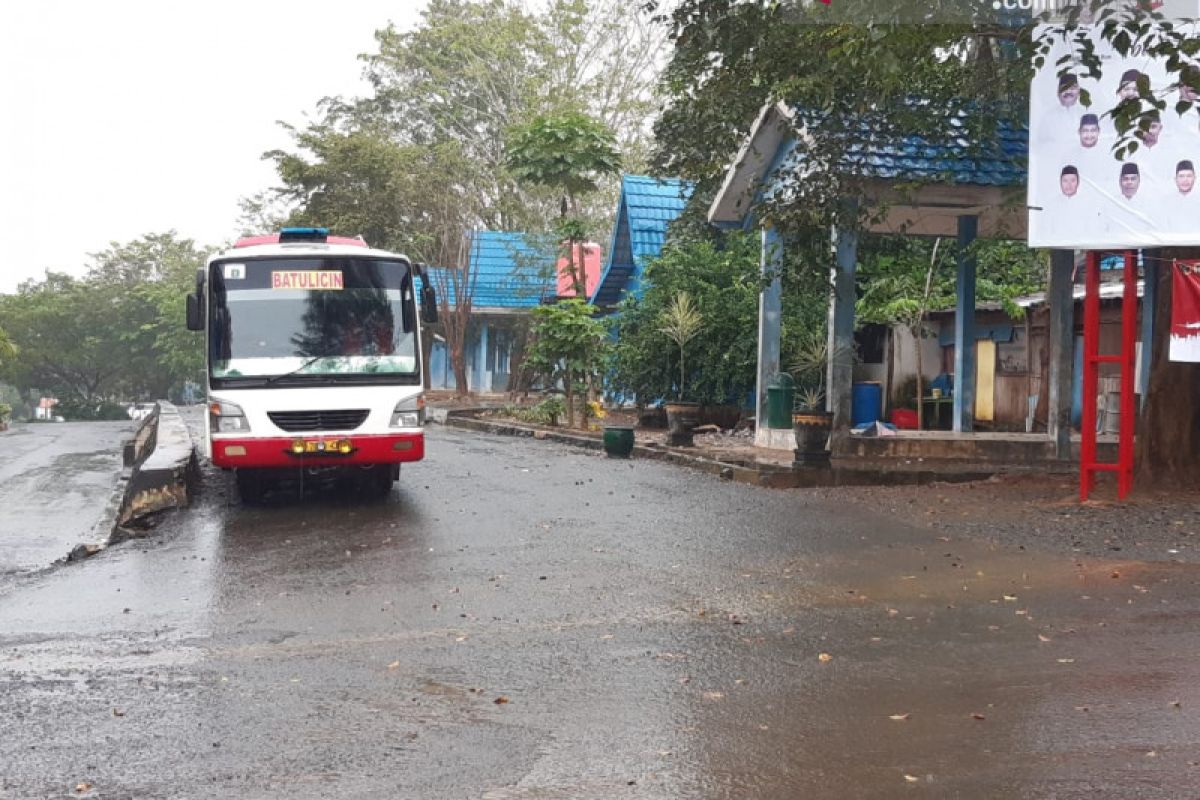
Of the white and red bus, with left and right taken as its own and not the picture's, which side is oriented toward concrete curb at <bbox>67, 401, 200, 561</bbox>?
right

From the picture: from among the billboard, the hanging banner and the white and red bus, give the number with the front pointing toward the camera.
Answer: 3

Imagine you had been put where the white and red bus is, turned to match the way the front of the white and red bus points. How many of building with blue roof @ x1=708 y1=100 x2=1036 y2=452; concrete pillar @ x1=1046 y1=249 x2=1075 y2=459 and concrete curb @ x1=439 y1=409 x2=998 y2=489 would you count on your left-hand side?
3

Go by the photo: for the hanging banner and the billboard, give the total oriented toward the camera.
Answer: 2

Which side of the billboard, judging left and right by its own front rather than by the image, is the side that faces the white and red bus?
right

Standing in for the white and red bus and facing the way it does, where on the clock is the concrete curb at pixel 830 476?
The concrete curb is roughly at 9 o'clock from the white and red bus.

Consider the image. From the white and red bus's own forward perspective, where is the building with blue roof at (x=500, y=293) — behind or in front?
behind

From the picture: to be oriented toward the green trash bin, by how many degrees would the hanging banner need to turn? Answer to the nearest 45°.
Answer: approximately 135° to its right

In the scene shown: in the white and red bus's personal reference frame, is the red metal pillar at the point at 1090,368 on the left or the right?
on its left

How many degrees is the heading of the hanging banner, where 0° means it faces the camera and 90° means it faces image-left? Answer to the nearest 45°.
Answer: approximately 0°

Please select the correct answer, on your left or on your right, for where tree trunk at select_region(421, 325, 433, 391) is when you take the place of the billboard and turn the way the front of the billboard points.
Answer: on your right
